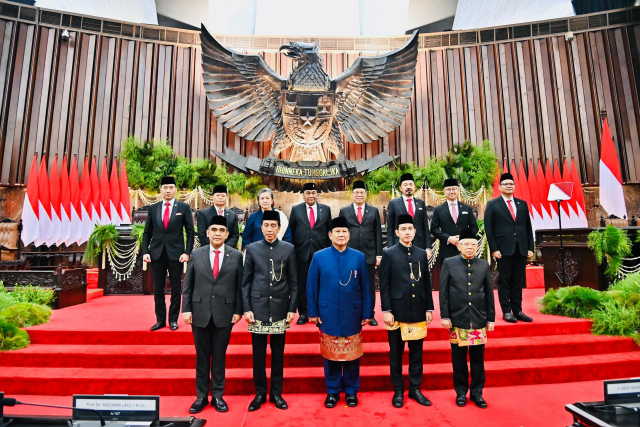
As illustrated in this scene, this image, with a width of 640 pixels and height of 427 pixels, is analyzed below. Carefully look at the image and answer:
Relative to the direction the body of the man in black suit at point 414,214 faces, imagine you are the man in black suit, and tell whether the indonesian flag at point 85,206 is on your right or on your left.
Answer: on your right

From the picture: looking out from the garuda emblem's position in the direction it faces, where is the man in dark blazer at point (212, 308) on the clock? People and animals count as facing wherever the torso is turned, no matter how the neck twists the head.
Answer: The man in dark blazer is roughly at 12 o'clock from the garuda emblem.

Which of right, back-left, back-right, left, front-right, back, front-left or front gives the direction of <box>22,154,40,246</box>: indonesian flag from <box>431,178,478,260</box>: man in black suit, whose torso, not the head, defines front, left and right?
right

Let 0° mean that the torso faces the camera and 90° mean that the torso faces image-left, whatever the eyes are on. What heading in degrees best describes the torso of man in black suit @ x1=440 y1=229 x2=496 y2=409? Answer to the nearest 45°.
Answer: approximately 0°

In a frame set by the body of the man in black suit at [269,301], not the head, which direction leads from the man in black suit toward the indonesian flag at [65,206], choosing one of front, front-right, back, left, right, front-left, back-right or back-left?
back-right

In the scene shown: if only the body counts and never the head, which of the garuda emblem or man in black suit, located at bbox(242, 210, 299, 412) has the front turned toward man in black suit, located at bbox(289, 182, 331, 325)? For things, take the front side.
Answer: the garuda emblem

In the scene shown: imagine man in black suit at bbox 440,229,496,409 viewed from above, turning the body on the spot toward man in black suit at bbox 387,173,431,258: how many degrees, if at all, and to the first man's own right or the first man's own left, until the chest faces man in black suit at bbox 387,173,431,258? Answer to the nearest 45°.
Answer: approximately 135° to the first man's own right

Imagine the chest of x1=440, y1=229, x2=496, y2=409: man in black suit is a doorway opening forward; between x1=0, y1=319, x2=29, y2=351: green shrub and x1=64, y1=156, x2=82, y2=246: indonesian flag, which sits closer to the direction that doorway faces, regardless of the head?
the green shrub

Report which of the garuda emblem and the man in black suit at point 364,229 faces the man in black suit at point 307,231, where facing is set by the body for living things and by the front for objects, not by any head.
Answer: the garuda emblem
